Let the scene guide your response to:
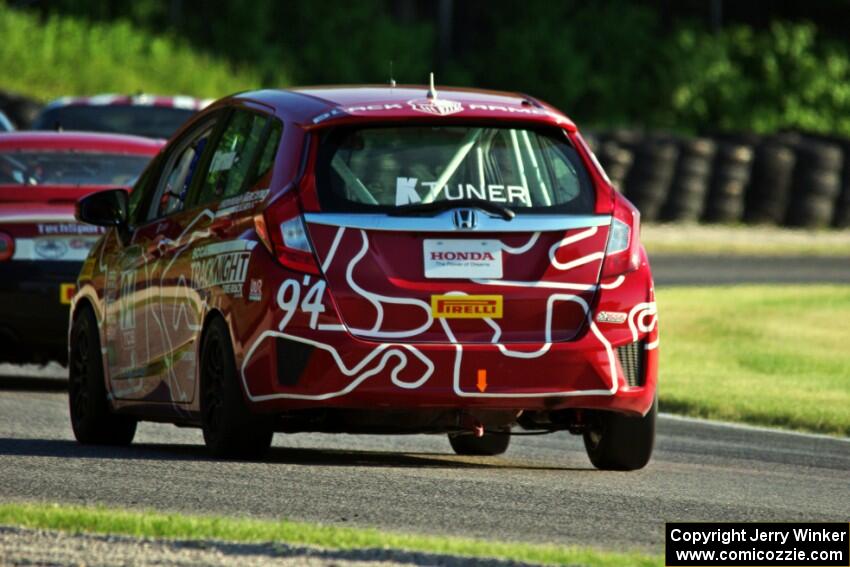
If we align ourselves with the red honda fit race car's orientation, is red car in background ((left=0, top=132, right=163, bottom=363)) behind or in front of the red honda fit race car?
in front

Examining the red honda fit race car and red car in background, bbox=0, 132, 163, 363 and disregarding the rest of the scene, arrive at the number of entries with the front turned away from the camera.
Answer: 2

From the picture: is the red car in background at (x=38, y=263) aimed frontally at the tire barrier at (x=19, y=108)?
yes

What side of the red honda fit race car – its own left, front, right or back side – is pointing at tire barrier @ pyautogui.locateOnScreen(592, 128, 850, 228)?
front

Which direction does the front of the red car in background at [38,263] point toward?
away from the camera

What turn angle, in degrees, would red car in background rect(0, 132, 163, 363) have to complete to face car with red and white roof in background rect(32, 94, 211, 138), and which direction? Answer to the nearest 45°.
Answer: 0° — it already faces it

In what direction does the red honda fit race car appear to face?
away from the camera

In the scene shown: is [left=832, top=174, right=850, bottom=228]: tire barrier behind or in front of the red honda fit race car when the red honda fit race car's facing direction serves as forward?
in front
